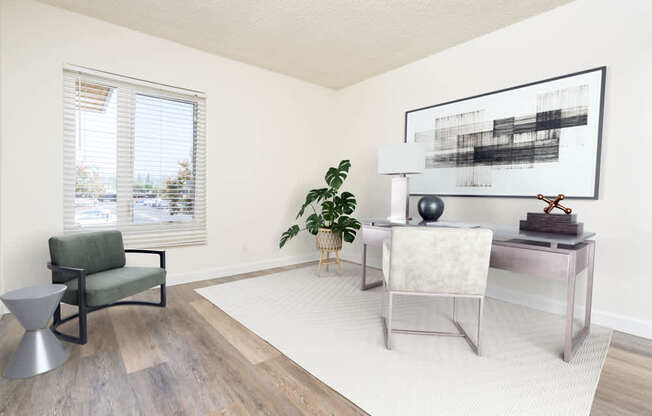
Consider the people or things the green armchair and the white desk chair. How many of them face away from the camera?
1

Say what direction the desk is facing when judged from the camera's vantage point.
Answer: facing the viewer and to the left of the viewer

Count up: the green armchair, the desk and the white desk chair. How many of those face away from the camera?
1

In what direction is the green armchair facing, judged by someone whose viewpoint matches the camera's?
facing the viewer and to the right of the viewer

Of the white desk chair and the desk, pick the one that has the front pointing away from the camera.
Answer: the white desk chair

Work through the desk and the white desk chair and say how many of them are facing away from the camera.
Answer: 1

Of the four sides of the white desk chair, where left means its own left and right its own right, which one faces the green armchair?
left

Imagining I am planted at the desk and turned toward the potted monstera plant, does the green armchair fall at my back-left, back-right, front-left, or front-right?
front-left

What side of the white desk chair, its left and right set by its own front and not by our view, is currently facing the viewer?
back

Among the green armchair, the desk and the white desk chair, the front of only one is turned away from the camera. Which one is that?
the white desk chair

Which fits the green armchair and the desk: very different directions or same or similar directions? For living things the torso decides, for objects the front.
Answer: very different directions

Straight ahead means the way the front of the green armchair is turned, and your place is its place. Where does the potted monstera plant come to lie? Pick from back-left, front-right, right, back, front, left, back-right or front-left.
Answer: front-left
